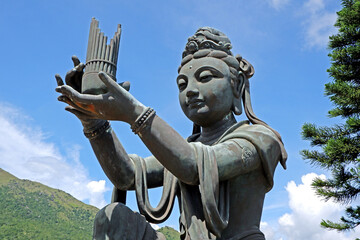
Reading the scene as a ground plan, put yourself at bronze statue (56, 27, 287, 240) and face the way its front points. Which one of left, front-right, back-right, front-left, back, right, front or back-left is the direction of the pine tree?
back

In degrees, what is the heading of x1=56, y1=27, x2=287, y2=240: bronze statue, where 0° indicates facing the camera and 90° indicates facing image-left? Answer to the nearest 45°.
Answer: approximately 45°
